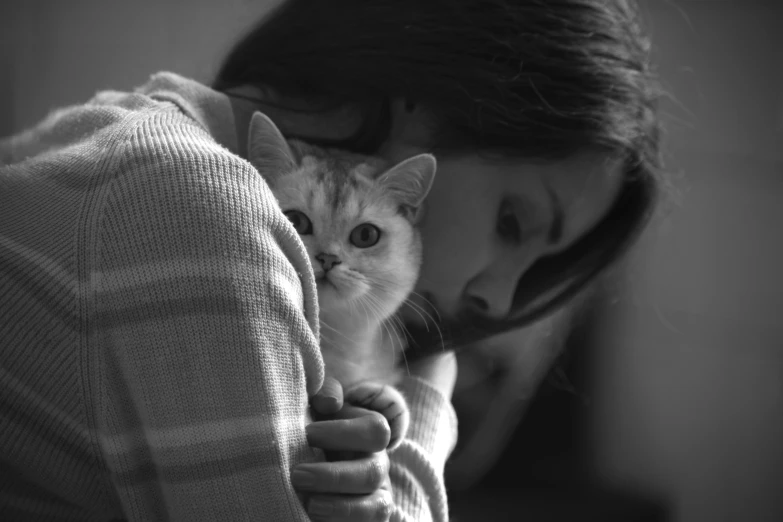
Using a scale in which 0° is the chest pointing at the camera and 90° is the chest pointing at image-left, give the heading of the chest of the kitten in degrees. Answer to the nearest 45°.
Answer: approximately 0°
